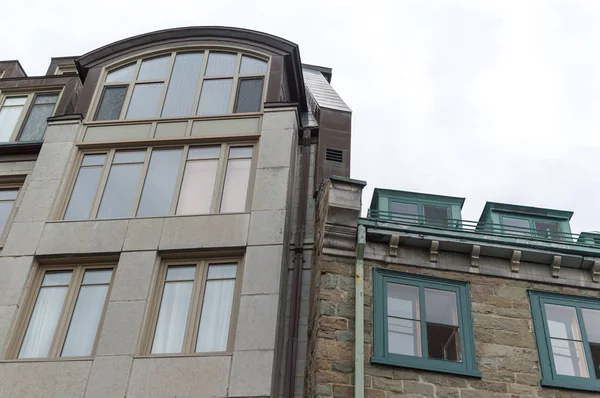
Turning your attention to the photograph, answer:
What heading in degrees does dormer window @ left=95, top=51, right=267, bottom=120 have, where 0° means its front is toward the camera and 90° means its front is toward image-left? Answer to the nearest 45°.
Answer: approximately 0°

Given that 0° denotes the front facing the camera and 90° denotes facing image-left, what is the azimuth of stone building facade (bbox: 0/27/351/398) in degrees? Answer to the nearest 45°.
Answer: approximately 0°
